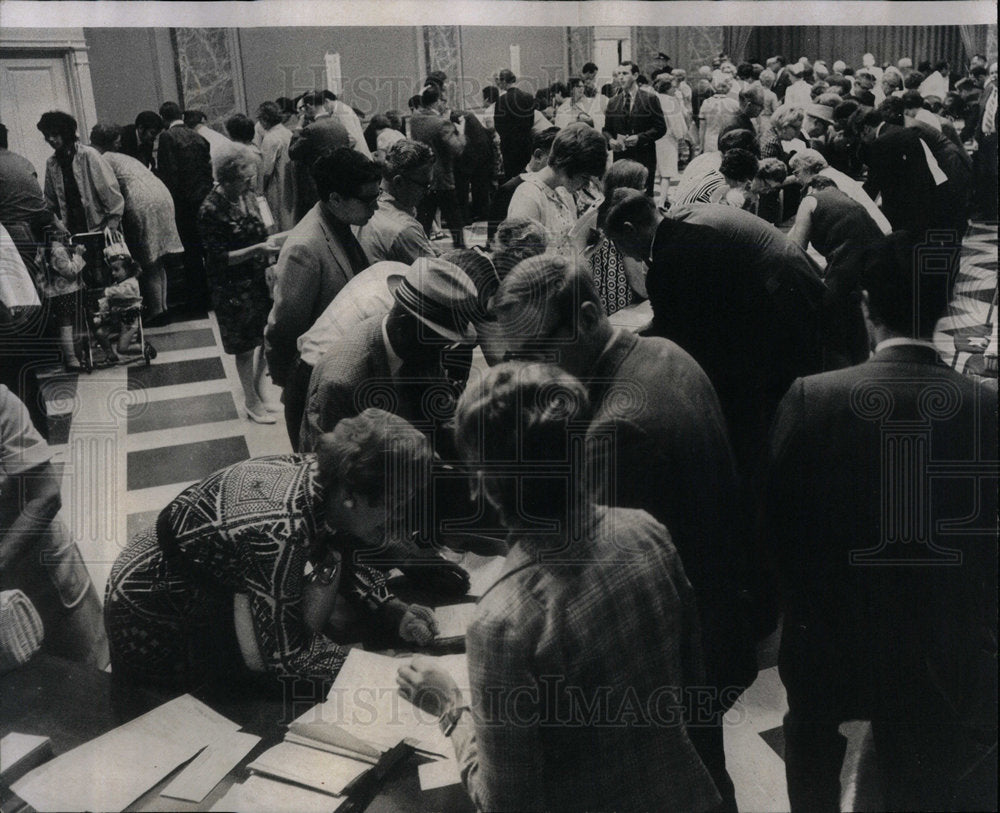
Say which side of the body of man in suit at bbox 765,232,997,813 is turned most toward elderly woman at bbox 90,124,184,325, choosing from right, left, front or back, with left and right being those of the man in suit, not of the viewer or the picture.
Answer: left

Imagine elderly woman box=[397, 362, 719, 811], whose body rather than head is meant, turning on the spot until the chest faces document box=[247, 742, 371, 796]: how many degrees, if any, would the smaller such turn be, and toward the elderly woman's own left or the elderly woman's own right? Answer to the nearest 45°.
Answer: approximately 45° to the elderly woman's own left

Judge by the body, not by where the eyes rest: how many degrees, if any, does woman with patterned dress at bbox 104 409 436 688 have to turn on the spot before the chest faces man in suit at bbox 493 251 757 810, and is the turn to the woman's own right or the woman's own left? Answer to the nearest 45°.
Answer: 0° — they already face them

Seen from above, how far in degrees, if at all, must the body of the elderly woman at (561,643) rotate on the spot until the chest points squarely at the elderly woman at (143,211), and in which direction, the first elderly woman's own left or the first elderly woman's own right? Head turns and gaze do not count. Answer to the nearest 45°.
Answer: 0° — they already face them

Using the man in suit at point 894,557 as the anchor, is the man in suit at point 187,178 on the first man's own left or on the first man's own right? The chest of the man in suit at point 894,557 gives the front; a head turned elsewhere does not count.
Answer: on the first man's own left

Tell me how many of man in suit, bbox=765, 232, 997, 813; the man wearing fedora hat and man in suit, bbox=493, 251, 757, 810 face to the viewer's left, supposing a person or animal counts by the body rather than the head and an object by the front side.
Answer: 1

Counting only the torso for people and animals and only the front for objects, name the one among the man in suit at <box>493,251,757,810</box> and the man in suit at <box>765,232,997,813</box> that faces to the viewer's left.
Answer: the man in suit at <box>493,251,757,810</box>

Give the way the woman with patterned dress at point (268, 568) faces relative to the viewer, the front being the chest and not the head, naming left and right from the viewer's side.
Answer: facing to the right of the viewer

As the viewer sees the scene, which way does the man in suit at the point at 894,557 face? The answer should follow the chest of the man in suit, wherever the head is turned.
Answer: away from the camera

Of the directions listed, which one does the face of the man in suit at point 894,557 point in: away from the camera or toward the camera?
away from the camera

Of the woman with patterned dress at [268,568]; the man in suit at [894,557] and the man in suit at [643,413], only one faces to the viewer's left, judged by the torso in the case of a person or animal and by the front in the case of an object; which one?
the man in suit at [643,413]
